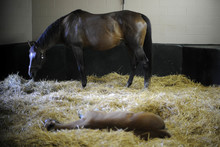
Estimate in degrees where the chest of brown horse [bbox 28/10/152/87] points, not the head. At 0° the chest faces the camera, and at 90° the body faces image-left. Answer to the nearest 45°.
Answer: approximately 90°

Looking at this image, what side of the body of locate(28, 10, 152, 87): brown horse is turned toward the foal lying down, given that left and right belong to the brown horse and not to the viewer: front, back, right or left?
left
